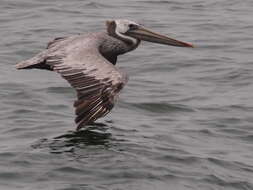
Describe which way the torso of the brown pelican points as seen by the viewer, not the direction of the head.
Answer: to the viewer's right
